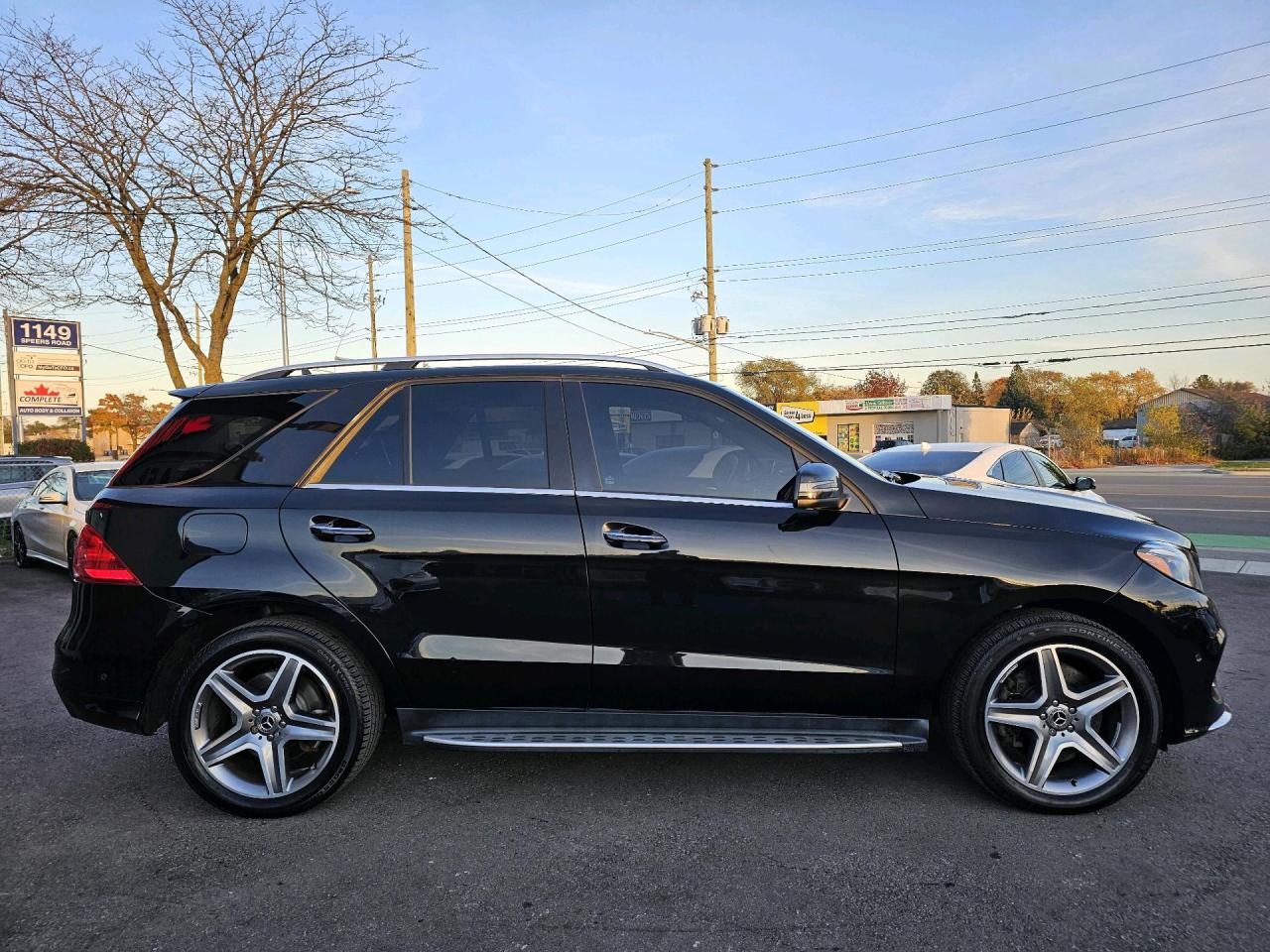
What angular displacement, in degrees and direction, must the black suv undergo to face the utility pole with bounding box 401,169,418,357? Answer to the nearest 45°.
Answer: approximately 90° to its left

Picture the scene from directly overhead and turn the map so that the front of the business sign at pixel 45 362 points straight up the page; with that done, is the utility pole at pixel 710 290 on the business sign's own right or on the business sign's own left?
on the business sign's own left

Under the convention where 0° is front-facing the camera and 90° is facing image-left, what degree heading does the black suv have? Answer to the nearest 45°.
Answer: approximately 270°

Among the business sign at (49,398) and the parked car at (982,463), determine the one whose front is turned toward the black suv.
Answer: the business sign

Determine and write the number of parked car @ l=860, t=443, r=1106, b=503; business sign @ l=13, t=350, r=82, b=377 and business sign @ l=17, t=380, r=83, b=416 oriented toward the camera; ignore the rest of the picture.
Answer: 2
